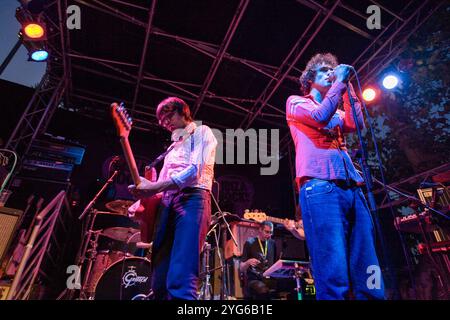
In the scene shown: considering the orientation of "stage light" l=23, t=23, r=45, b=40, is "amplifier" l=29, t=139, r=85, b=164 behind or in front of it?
behind

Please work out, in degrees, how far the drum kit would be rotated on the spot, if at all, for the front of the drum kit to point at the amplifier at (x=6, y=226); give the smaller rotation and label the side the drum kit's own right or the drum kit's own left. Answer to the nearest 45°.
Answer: approximately 45° to the drum kit's own right

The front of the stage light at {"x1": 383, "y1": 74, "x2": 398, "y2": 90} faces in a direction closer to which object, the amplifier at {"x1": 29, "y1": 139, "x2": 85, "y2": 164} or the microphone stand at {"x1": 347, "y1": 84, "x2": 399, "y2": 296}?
the microphone stand

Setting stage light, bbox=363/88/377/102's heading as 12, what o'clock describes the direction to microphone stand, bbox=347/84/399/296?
The microphone stand is roughly at 12 o'clock from the stage light.

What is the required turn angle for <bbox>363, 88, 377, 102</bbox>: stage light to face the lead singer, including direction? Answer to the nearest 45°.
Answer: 0° — it already faces them

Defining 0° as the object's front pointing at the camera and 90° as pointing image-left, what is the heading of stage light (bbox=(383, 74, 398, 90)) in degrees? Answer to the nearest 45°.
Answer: approximately 0°

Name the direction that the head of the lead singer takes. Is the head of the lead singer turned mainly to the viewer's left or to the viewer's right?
to the viewer's right

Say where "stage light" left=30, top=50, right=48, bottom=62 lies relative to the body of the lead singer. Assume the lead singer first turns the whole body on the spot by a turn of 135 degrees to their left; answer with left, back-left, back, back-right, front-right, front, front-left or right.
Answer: left

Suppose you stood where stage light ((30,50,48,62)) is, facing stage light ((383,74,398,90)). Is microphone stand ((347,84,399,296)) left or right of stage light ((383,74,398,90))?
right

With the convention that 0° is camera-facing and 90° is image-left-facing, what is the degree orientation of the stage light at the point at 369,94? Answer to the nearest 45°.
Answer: approximately 0°

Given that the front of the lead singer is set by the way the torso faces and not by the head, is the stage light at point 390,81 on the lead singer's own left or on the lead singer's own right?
on the lead singer's own left
